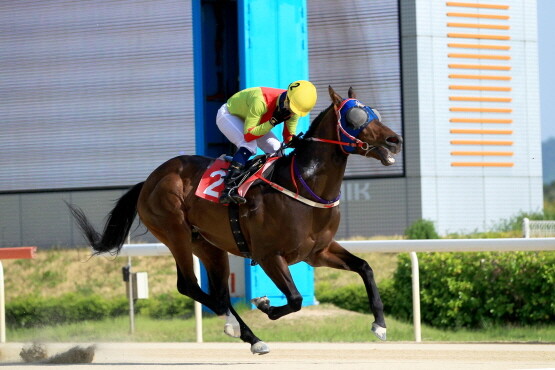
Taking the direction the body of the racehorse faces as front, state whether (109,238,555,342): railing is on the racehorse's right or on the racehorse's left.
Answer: on the racehorse's left

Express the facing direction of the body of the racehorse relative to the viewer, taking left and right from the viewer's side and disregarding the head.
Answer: facing to the right of the viewer

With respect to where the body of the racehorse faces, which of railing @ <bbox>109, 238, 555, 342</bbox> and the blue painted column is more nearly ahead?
the railing

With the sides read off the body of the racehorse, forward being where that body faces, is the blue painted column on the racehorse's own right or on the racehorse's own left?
on the racehorse's own left

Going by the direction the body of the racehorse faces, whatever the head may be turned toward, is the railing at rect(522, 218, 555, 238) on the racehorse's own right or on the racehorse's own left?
on the racehorse's own left
